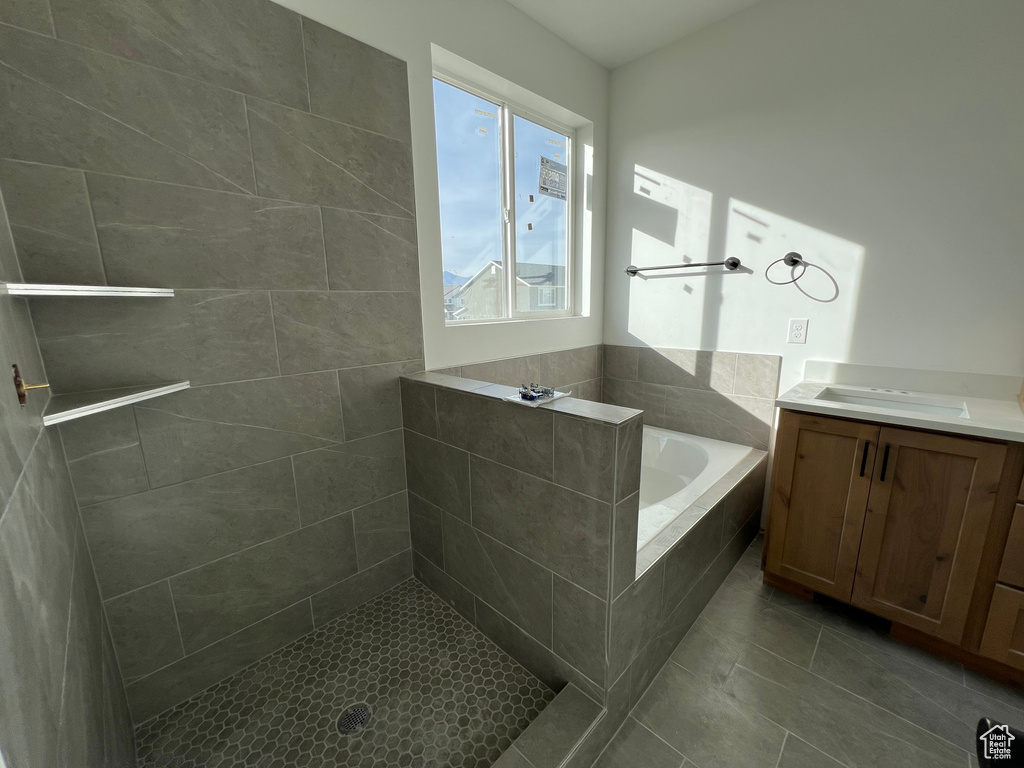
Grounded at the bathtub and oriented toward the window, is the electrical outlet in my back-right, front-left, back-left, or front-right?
back-right

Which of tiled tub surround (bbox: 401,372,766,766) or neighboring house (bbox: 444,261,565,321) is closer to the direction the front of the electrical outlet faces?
the tiled tub surround

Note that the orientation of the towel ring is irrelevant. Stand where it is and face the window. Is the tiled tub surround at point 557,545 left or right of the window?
left

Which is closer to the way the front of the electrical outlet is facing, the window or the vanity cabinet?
the vanity cabinet

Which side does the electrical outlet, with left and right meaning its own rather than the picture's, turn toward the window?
right
